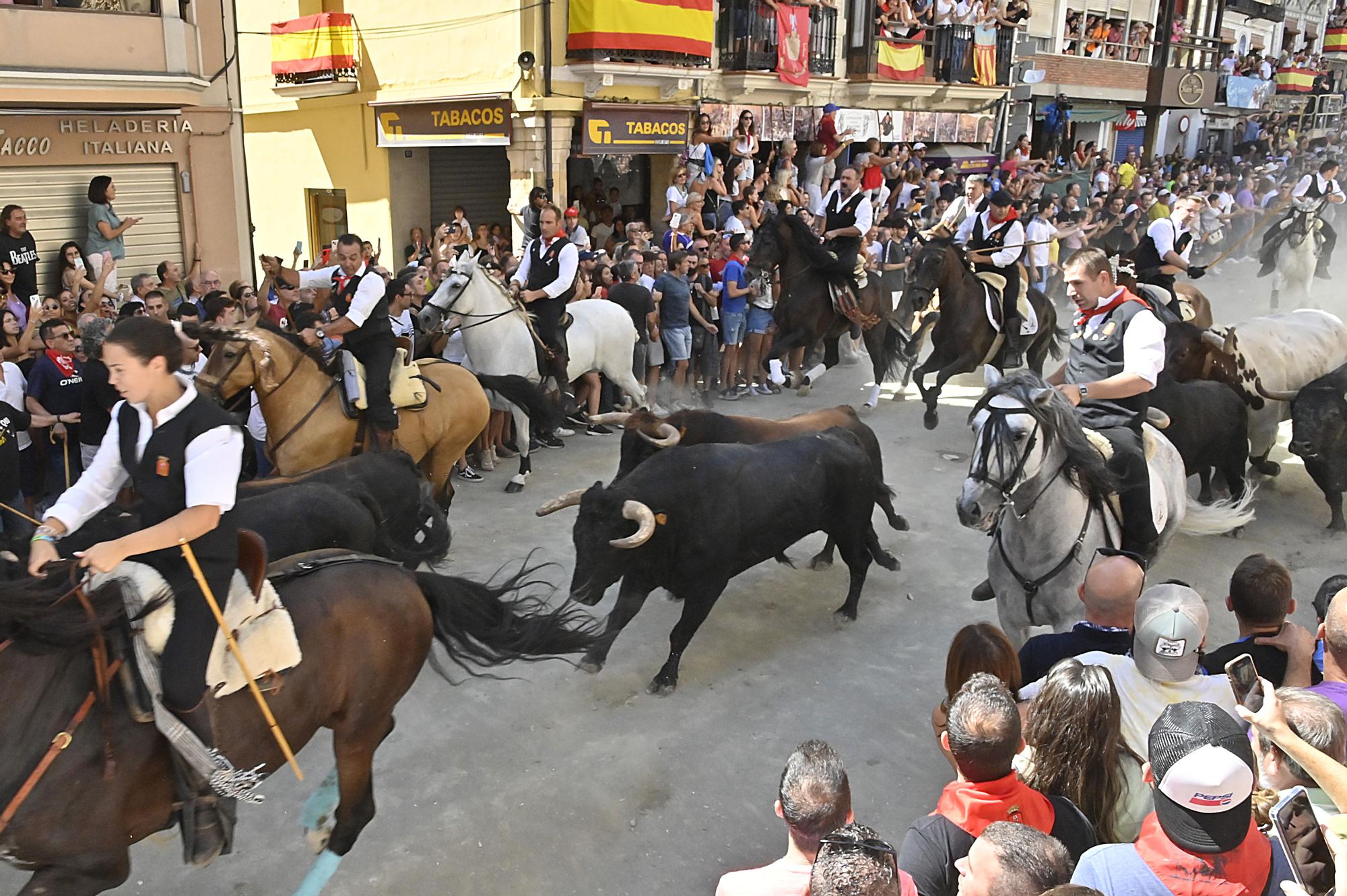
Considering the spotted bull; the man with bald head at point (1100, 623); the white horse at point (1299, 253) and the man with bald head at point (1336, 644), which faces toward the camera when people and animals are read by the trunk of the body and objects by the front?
the white horse

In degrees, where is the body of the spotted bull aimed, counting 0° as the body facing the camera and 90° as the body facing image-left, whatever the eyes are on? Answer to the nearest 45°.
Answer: approximately 90°

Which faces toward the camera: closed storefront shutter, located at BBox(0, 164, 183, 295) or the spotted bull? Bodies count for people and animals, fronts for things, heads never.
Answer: the closed storefront shutter

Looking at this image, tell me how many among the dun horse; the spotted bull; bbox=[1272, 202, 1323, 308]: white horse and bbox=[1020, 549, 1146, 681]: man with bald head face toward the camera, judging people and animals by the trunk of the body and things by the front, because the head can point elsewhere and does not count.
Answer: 1

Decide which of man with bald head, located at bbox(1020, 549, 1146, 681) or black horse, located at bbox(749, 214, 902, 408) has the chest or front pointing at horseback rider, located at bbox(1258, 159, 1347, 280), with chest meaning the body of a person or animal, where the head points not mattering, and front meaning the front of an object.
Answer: the man with bald head

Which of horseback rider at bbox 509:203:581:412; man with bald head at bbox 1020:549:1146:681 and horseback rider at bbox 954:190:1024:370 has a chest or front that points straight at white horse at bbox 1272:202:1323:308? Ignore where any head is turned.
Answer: the man with bald head

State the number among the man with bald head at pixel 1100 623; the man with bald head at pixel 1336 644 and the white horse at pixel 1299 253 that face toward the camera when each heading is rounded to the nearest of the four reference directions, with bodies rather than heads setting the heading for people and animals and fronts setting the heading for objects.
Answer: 1

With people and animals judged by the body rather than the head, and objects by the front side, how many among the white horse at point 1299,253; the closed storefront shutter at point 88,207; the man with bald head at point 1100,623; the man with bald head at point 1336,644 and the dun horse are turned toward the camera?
2

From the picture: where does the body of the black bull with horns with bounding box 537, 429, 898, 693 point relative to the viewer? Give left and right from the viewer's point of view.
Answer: facing the viewer and to the left of the viewer

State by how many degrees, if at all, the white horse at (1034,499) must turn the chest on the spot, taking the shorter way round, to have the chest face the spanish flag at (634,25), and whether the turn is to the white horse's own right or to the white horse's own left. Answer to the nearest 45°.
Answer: approximately 90° to the white horse's own right

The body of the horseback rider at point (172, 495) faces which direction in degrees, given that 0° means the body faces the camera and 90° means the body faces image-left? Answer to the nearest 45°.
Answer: approximately 45°

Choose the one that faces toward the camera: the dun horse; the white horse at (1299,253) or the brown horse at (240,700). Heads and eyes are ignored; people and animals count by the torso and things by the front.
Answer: the white horse

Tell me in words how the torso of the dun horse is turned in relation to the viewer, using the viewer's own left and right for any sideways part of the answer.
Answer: facing to the left of the viewer

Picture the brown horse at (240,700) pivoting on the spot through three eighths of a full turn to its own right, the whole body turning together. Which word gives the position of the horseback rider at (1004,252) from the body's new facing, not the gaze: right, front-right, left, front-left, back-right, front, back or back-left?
front

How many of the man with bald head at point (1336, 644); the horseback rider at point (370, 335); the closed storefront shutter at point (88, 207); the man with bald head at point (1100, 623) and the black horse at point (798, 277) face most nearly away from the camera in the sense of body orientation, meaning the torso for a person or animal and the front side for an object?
2

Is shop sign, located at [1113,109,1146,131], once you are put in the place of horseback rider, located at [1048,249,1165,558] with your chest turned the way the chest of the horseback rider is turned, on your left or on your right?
on your right

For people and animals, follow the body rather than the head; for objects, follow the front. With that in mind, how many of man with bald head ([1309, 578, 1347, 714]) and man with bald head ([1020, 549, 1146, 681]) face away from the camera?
2

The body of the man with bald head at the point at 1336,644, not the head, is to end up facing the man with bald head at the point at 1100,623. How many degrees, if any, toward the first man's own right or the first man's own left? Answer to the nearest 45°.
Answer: approximately 90° to the first man's own left

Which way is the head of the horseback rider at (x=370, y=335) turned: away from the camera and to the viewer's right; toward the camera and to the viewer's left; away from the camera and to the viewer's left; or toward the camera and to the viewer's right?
toward the camera and to the viewer's left

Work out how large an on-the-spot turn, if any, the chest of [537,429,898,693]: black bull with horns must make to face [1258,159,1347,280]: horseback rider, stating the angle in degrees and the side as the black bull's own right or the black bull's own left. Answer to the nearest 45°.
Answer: approximately 180°

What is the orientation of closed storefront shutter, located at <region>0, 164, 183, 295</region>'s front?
toward the camera

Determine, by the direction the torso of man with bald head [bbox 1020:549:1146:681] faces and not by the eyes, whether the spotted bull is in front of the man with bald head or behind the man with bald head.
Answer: in front
